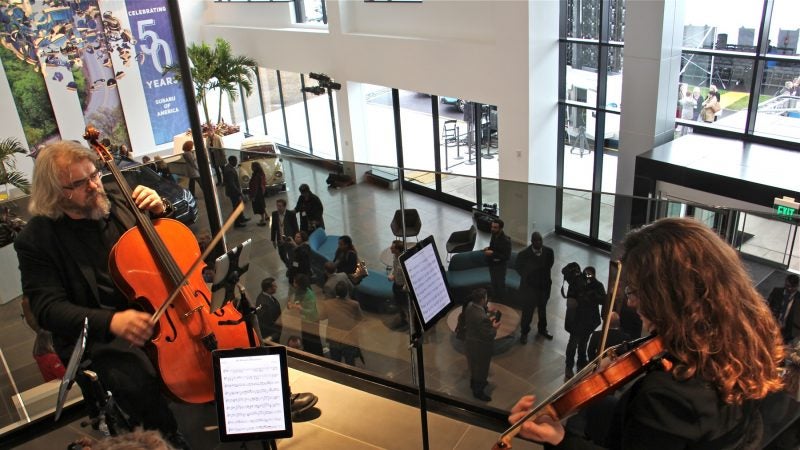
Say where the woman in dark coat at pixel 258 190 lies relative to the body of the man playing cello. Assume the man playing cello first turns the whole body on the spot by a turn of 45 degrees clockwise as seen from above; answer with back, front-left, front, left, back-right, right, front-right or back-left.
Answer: back-left

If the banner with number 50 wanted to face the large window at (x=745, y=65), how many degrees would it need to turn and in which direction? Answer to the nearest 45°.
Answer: approximately 45° to its left

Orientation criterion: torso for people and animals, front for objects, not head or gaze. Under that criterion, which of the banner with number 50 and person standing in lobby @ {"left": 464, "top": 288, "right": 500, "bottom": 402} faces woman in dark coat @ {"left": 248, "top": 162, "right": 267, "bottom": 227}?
the banner with number 50

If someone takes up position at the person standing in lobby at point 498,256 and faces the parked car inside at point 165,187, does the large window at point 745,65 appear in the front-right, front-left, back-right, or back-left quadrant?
back-right

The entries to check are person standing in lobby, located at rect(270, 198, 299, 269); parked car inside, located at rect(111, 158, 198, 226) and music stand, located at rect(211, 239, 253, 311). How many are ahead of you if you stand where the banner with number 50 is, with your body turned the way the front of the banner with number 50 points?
3
